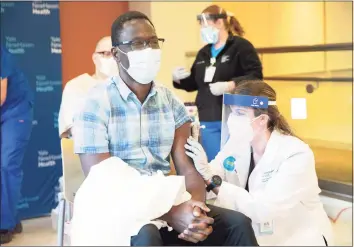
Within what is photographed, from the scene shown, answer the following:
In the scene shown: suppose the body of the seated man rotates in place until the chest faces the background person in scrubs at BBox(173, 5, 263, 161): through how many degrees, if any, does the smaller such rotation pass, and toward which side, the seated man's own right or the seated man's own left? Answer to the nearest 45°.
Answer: approximately 135° to the seated man's own left

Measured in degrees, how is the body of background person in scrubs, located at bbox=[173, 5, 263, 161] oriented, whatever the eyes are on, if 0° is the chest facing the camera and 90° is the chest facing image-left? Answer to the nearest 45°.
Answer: approximately 45°

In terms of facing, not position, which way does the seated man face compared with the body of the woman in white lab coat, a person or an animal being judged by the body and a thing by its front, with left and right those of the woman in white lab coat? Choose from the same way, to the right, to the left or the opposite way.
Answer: to the left
